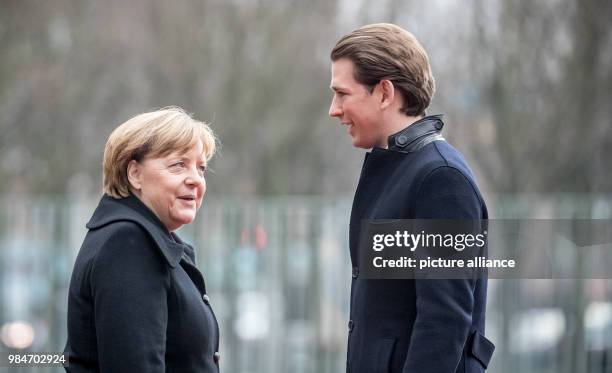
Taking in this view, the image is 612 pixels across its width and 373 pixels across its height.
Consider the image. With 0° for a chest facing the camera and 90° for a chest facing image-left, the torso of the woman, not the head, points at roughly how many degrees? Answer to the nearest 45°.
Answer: approximately 270°

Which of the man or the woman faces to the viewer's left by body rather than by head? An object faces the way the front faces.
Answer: the man

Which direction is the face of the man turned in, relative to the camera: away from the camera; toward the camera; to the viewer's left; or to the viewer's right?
to the viewer's left

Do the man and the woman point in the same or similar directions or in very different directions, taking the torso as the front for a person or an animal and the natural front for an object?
very different directions

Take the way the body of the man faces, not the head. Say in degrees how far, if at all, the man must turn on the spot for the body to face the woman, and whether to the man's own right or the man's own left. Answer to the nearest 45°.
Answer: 0° — they already face them

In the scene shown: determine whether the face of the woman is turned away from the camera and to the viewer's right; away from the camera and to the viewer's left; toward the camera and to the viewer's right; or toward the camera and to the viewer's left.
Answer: toward the camera and to the viewer's right

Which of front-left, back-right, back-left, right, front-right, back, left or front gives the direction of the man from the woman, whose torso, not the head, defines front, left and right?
front

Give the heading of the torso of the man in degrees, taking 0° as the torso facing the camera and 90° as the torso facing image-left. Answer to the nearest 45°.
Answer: approximately 90°
